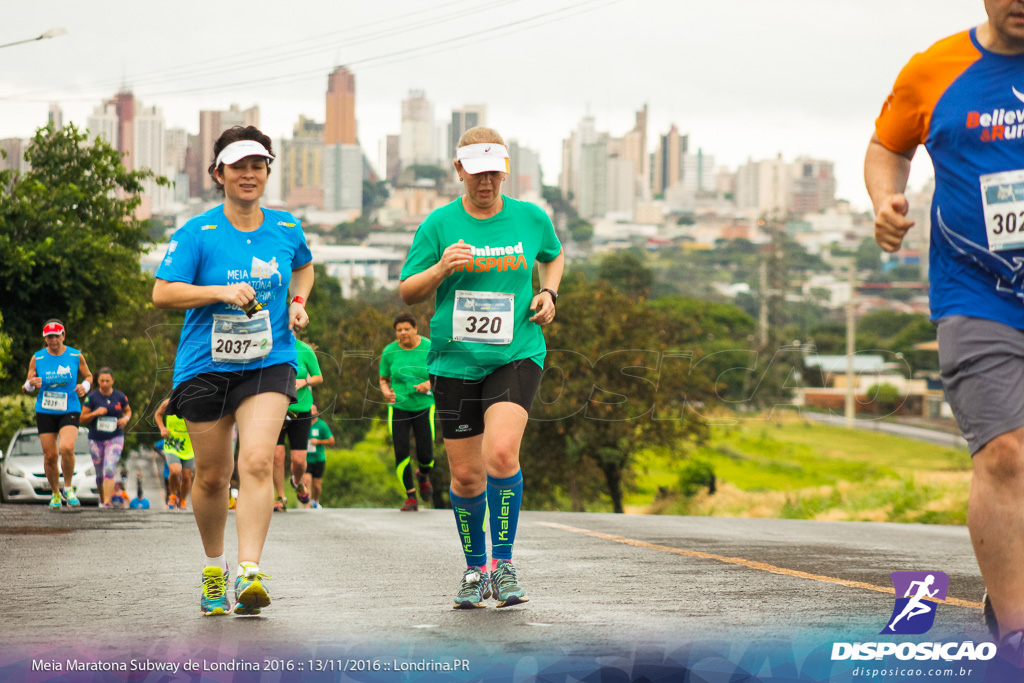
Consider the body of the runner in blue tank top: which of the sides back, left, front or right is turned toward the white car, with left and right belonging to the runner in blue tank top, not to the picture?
back

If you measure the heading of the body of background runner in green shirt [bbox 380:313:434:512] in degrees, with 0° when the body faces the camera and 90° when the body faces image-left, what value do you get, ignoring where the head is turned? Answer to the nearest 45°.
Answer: approximately 0°

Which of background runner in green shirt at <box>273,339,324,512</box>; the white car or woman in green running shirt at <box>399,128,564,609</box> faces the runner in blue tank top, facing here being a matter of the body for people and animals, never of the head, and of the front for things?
the white car

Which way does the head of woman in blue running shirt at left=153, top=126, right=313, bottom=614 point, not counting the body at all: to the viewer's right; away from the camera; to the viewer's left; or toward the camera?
toward the camera

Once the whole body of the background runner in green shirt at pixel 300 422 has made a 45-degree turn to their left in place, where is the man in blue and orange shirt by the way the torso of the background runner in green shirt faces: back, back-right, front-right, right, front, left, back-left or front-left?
front-right

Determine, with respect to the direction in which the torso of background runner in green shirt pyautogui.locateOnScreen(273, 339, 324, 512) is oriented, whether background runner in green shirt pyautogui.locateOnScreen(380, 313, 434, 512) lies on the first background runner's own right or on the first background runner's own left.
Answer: on the first background runner's own left

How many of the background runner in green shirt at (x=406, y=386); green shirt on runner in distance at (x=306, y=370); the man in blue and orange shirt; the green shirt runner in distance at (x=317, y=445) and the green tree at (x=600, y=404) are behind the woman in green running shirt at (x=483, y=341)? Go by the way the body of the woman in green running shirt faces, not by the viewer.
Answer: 4

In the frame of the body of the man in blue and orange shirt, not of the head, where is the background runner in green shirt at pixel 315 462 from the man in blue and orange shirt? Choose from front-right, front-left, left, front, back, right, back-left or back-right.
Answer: back-right

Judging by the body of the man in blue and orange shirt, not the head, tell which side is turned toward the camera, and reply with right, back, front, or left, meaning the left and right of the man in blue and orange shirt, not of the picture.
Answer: front

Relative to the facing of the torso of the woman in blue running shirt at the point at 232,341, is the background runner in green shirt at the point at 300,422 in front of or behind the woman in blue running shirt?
behind

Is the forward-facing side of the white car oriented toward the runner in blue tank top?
yes

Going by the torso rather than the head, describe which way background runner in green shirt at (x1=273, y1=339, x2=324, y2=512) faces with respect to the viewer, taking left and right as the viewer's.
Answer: facing the viewer

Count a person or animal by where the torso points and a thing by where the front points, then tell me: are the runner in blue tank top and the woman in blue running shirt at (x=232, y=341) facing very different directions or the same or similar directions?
same or similar directions

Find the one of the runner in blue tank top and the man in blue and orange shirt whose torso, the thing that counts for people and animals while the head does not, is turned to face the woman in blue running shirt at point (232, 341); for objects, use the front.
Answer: the runner in blue tank top

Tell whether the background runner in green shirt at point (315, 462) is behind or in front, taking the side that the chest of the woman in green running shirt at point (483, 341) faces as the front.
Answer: behind

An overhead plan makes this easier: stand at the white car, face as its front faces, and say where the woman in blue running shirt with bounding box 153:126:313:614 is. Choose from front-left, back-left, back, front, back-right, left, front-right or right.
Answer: front

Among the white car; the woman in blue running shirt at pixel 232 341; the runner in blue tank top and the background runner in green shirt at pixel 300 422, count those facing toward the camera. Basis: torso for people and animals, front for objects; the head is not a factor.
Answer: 4

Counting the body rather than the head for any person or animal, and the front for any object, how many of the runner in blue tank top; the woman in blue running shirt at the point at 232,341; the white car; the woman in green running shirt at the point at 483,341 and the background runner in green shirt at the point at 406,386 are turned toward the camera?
5

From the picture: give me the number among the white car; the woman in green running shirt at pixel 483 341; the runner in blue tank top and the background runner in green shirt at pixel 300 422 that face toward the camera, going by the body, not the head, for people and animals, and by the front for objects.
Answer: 4

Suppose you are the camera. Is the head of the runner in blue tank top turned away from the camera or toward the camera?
toward the camera
